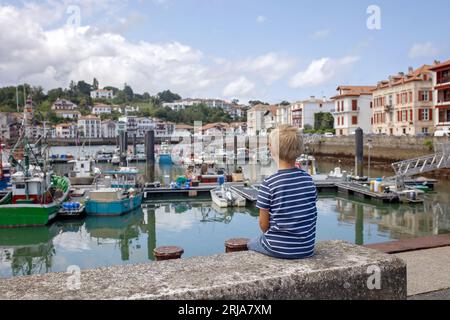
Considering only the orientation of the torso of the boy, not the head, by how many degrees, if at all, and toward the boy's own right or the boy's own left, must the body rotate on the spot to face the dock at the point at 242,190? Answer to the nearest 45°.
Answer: approximately 45° to the boy's own right

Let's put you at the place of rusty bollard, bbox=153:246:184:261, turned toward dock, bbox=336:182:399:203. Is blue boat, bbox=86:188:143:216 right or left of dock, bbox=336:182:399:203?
left

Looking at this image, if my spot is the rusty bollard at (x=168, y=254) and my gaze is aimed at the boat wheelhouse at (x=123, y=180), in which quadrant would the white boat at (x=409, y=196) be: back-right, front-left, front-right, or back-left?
front-right

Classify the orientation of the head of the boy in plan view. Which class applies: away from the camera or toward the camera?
away from the camera

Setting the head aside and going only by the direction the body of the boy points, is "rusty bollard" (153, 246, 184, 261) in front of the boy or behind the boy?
in front

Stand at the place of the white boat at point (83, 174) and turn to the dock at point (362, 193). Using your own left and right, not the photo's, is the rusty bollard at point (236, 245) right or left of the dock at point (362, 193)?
right

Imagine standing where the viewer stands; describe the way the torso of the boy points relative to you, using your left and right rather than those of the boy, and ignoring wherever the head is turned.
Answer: facing away from the viewer and to the left of the viewer
